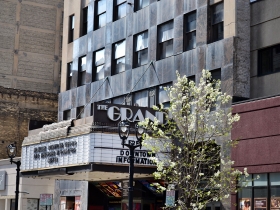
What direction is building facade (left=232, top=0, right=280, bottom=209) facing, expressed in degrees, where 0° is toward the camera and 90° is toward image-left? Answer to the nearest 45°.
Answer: approximately 45°

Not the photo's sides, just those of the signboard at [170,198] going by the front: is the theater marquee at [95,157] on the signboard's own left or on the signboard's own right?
on the signboard's own right

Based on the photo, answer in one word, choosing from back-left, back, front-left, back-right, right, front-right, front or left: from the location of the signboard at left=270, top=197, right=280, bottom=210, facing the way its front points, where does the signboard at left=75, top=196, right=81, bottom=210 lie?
back-right

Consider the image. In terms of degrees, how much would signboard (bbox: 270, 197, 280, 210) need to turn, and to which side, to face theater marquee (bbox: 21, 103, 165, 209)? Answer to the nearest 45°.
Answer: approximately 135° to its right

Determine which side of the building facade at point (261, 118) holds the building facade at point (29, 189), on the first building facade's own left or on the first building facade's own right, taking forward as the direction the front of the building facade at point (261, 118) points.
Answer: on the first building facade's own right

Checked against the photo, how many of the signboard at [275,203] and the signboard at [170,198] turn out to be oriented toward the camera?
2

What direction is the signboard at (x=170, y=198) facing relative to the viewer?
toward the camera

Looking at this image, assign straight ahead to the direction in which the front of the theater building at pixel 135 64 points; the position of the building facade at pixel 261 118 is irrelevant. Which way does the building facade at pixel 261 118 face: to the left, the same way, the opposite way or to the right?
the same way

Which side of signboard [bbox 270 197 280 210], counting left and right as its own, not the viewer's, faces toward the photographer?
front

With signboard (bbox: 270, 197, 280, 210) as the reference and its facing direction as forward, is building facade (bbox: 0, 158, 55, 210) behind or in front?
behind

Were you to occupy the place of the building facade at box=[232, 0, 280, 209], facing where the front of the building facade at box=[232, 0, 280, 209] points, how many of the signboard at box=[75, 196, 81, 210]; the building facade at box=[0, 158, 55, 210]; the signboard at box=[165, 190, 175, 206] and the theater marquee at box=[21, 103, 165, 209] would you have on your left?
0

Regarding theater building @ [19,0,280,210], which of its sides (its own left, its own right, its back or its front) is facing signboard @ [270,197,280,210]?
left

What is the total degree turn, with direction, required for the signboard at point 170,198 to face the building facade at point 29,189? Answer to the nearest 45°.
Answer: approximately 135° to its right

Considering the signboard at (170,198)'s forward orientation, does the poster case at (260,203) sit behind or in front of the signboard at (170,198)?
in front

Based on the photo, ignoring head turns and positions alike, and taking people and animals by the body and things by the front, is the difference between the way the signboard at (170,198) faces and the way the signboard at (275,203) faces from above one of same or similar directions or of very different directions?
same or similar directions

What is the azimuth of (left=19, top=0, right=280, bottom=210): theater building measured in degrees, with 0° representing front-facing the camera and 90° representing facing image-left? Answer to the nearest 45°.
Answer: approximately 45°

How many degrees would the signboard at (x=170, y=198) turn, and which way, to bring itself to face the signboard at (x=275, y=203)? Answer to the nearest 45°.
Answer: approximately 45° to its left
